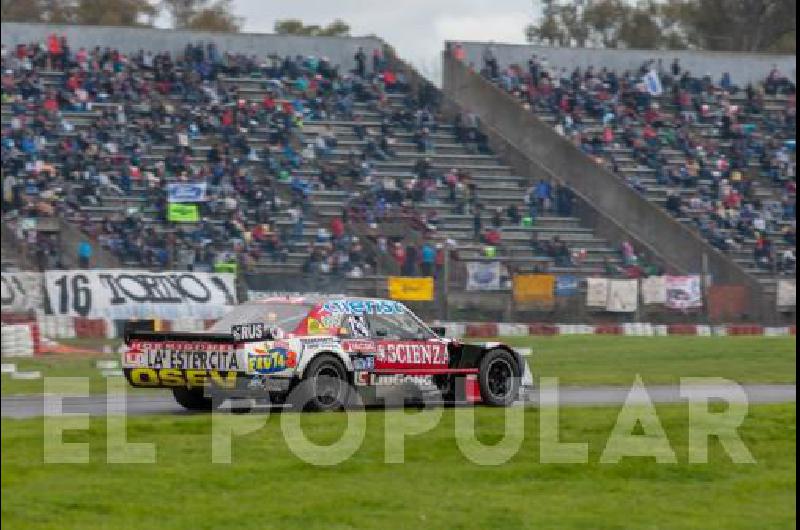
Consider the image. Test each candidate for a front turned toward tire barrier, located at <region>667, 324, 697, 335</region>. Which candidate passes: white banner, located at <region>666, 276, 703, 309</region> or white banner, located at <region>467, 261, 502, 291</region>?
white banner, located at <region>666, 276, 703, 309</region>

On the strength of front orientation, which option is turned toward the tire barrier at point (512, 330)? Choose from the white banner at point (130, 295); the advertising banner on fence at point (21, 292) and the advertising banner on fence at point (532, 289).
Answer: the advertising banner on fence at point (532, 289)

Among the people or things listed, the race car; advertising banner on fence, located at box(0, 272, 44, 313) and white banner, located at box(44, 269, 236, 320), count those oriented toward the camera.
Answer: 2

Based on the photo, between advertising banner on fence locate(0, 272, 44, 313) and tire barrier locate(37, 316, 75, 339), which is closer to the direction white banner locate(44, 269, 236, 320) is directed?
the tire barrier

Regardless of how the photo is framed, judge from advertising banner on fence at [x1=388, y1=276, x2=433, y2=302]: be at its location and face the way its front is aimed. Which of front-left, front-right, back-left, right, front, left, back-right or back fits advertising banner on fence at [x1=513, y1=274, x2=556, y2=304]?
back-left

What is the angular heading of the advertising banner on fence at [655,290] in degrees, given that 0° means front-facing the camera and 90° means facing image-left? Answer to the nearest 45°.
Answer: approximately 0°

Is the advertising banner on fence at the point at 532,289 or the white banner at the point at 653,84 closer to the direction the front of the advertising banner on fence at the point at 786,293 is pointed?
the advertising banner on fence
